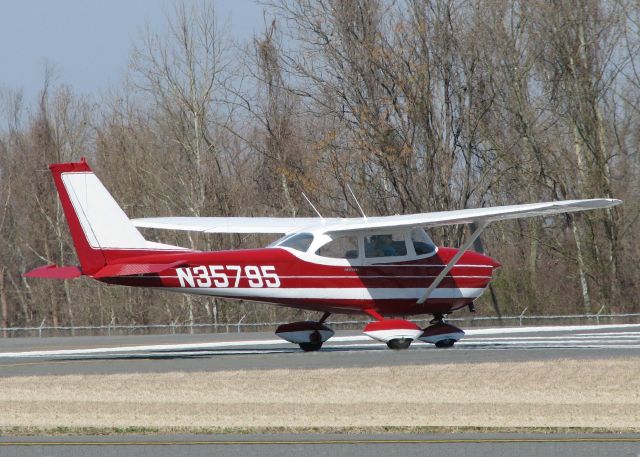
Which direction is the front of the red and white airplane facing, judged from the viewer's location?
facing away from the viewer and to the right of the viewer
